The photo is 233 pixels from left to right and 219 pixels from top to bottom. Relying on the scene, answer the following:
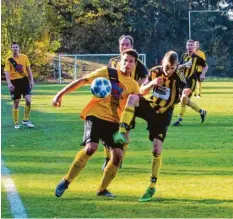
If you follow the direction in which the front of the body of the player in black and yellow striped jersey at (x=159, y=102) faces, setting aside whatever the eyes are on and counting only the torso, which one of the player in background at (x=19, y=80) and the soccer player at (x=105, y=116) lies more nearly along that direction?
the soccer player

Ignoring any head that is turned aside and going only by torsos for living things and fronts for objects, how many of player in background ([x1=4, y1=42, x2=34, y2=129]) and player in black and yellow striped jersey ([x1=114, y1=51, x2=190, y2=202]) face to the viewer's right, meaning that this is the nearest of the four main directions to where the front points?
0

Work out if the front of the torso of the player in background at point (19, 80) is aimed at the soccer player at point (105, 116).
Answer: yes

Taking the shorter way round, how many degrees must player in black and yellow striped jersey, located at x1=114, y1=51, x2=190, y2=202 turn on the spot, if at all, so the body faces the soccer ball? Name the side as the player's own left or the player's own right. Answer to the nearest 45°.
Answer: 0° — they already face it

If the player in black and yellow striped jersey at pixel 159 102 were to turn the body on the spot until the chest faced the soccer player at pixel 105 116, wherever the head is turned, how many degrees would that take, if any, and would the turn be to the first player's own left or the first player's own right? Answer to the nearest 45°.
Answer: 0° — they already face them

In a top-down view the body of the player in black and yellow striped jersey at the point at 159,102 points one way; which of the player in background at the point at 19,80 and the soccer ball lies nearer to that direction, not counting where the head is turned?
the soccer ball

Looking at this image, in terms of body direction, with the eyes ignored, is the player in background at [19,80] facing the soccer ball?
yes

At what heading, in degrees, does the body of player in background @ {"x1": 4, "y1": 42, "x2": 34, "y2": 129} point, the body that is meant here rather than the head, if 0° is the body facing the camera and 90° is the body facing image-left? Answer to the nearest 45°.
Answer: approximately 0°

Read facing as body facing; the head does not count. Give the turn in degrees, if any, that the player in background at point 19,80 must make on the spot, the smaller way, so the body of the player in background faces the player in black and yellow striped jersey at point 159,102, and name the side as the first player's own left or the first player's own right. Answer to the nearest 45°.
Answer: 0° — they already face them
